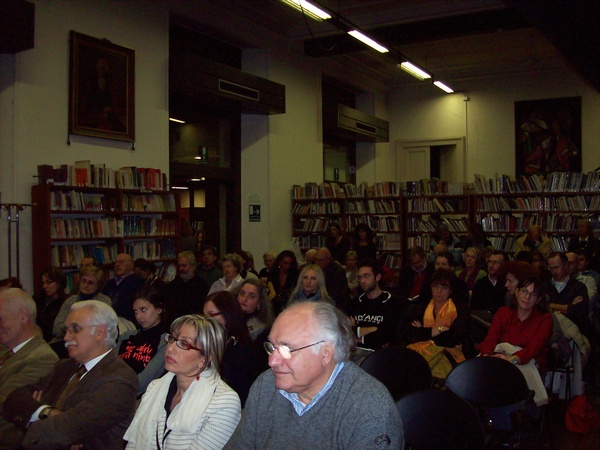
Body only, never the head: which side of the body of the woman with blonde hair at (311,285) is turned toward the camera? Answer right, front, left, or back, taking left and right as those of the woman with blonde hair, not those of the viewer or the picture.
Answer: front

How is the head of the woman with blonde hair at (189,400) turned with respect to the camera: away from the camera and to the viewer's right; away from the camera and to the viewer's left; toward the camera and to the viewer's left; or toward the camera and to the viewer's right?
toward the camera and to the viewer's left

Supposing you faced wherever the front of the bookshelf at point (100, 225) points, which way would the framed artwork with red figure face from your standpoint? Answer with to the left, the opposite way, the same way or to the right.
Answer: to the right

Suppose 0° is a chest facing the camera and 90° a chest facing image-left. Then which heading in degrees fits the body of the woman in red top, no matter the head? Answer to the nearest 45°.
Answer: approximately 45°

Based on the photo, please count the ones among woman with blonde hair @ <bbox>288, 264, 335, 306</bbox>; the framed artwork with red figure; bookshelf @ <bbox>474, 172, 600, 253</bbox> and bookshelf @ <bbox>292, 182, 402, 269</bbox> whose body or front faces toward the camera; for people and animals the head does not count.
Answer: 4

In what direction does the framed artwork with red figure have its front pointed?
toward the camera

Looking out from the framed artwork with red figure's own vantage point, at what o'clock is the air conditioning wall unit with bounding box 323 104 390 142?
The air conditioning wall unit is roughly at 2 o'clock from the framed artwork with red figure.

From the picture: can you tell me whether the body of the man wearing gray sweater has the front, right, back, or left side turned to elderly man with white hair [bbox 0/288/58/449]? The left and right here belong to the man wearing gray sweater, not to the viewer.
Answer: right

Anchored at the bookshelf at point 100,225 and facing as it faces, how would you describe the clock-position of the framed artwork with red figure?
The framed artwork with red figure is roughly at 10 o'clock from the bookshelf.

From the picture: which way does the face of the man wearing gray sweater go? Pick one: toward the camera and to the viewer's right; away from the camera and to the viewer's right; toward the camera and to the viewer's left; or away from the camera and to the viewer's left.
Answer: toward the camera and to the viewer's left

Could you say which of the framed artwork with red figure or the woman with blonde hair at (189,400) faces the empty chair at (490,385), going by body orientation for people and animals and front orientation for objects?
the framed artwork with red figure

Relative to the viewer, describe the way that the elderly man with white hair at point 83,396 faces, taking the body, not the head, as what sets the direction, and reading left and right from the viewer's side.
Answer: facing the viewer and to the left of the viewer

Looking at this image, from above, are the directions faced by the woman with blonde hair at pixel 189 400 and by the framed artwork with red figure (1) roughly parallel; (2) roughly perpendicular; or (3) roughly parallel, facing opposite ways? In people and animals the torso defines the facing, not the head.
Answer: roughly parallel

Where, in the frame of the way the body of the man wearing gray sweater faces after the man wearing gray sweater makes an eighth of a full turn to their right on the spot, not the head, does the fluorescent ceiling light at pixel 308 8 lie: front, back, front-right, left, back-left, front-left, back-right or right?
right

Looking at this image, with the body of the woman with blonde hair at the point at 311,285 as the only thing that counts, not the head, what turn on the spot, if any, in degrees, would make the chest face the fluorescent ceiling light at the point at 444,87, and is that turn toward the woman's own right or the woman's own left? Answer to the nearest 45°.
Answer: approximately 180°

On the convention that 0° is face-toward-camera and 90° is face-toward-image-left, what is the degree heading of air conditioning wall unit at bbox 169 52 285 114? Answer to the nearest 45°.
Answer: approximately 315°
